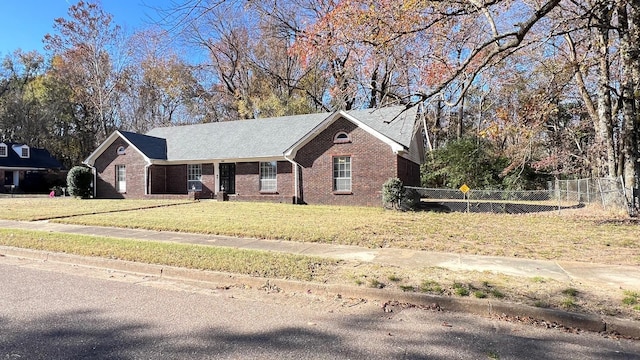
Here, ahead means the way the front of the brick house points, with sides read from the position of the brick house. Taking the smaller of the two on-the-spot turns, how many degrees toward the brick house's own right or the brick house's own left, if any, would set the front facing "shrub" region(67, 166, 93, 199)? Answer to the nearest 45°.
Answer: approximately 90° to the brick house's own right

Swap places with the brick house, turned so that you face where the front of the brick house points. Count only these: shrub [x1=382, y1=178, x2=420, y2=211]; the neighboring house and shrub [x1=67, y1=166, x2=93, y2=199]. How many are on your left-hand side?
1

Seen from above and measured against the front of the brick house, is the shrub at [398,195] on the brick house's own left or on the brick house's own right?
on the brick house's own left

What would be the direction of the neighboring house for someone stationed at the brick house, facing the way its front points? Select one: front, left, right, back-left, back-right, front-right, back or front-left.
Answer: right

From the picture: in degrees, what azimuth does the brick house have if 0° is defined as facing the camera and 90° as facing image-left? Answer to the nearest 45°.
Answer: approximately 45°

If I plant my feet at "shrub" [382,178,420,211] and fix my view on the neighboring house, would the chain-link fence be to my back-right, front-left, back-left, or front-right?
back-right

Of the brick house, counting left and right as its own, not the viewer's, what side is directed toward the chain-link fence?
left
